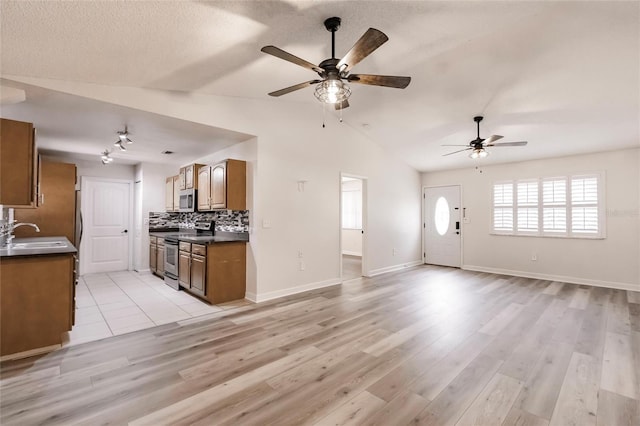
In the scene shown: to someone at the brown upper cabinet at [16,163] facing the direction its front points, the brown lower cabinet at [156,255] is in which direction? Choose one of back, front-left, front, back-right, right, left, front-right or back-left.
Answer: front-left

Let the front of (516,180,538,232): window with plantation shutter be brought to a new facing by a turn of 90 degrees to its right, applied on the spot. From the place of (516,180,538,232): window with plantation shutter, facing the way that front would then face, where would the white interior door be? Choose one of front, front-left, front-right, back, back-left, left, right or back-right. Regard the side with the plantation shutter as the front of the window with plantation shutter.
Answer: front-left

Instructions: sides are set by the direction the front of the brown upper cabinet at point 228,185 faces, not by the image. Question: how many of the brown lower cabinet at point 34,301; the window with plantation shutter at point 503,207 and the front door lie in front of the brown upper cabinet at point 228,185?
1

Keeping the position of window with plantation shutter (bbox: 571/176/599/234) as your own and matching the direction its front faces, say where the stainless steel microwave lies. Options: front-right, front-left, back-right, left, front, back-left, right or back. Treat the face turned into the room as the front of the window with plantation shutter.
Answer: front-right

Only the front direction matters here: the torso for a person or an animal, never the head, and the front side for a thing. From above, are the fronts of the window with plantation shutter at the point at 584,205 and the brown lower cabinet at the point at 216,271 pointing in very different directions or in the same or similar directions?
same or similar directions

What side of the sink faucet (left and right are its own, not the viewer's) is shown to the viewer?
right

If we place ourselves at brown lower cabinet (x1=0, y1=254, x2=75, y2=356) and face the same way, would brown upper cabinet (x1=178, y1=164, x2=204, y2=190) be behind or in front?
in front

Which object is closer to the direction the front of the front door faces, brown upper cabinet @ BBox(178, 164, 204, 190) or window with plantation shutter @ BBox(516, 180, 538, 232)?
the brown upper cabinet

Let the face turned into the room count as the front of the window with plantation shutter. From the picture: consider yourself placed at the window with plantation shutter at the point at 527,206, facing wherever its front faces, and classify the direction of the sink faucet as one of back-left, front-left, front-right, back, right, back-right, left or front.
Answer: front-right

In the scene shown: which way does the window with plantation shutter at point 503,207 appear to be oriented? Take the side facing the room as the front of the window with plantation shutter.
toward the camera

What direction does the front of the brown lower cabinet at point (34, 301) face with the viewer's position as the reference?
facing to the right of the viewer

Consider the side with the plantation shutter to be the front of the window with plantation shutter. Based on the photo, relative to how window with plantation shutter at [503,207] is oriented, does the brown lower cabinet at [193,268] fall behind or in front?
in front

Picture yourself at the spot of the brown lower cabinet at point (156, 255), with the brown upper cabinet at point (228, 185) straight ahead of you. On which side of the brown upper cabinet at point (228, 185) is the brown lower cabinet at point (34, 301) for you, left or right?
right
